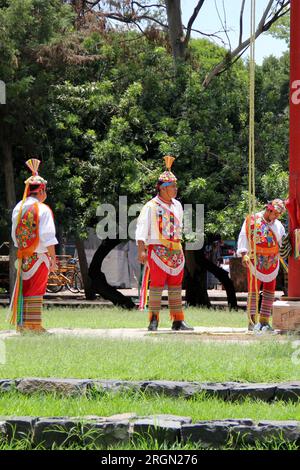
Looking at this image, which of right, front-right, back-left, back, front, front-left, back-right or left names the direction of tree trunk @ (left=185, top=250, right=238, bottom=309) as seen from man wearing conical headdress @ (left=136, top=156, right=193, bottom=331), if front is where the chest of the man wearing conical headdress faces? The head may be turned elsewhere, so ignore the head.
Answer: back-left

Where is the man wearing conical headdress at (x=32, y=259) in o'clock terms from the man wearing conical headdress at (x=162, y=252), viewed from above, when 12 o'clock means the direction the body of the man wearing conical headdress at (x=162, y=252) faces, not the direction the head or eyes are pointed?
the man wearing conical headdress at (x=32, y=259) is roughly at 4 o'clock from the man wearing conical headdress at (x=162, y=252).

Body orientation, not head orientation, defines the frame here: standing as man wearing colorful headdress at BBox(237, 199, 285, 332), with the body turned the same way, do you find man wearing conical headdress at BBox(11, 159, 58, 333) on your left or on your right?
on your right

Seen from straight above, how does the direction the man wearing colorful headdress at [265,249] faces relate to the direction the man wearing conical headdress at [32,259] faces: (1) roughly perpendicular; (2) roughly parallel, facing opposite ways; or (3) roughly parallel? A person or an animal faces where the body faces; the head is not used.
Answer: roughly perpendicular

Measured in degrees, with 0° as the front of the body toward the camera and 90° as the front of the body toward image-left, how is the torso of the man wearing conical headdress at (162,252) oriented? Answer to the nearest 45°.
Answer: approximately 315°
